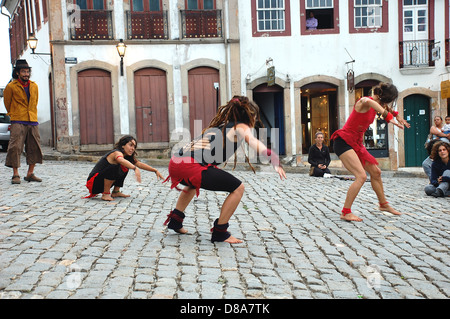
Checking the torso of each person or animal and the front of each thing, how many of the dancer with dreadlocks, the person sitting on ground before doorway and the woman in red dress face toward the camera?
1

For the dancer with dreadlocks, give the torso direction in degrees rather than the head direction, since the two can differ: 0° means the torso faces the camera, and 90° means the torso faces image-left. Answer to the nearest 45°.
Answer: approximately 270°

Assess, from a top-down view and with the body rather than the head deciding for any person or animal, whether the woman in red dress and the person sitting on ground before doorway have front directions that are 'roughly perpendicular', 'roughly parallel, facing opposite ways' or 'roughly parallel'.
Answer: roughly perpendicular

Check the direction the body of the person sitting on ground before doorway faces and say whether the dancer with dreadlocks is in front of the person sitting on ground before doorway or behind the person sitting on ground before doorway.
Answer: in front

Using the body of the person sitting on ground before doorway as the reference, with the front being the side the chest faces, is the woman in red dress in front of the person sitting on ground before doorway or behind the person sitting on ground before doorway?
in front

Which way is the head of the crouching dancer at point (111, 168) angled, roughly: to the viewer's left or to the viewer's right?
to the viewer's right

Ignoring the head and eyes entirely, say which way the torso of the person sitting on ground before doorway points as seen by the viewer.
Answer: toward the camera
